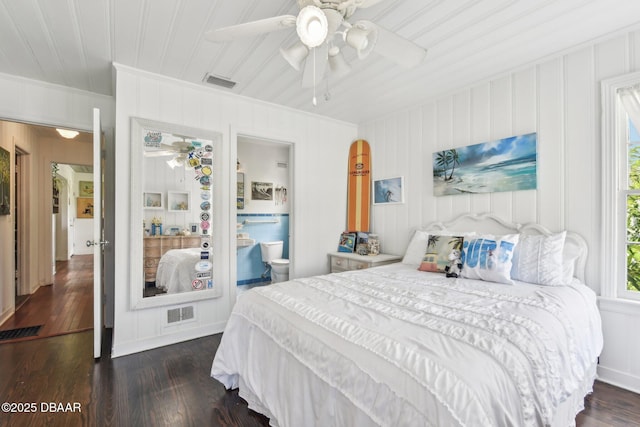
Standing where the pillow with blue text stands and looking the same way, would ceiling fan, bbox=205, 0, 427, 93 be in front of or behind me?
in front

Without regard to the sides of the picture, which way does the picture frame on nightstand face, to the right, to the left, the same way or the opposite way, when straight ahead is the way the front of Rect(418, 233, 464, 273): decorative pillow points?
the same way

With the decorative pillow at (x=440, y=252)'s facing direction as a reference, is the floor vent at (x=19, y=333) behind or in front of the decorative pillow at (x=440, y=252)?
in front

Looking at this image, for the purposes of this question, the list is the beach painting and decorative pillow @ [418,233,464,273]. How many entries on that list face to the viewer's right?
0

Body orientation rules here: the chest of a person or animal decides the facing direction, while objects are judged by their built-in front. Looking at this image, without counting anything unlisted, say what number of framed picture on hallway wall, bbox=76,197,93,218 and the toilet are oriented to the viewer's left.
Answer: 0

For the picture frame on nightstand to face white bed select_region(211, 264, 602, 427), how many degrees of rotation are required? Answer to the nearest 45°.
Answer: approximately 45° to its left

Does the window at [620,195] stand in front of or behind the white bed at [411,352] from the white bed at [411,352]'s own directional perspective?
behind

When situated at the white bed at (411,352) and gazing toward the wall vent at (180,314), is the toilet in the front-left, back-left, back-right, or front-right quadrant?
front-right

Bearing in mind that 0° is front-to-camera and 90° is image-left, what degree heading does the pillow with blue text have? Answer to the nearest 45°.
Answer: approximately 45°

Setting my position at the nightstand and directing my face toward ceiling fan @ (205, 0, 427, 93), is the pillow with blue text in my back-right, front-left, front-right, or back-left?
front-left

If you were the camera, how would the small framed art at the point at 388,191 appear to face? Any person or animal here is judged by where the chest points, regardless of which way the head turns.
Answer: facing the viewer and to the left of the viewer

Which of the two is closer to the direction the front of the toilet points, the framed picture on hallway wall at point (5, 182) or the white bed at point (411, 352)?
the white bed

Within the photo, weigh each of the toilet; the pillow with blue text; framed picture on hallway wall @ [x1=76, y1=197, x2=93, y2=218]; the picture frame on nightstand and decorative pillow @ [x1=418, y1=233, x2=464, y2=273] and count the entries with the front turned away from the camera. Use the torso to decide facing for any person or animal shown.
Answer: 0

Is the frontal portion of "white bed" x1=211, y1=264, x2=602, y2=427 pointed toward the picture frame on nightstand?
no

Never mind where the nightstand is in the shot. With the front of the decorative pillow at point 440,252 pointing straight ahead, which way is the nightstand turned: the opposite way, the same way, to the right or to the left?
the same way

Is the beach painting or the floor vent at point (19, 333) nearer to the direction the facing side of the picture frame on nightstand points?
the floor vent

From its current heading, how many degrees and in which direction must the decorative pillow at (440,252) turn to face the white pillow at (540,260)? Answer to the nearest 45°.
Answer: approximately 135° to its left

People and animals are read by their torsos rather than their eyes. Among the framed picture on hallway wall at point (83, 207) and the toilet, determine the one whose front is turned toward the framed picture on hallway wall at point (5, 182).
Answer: the framed picture on hallway wall at point (83, 207)

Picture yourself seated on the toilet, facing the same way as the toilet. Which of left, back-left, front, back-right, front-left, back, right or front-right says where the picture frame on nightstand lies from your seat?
front

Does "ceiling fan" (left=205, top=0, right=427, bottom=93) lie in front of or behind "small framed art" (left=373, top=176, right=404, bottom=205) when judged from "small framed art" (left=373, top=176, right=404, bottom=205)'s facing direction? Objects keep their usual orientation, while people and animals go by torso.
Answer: in front
